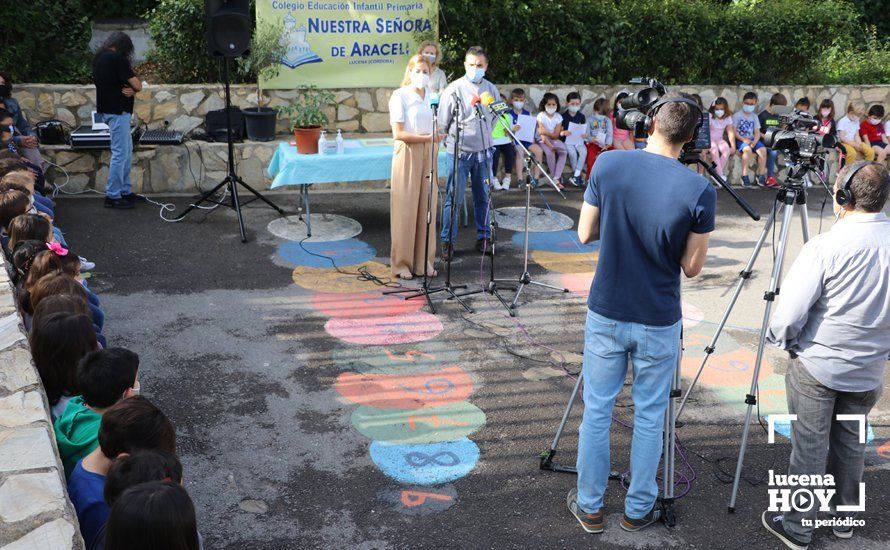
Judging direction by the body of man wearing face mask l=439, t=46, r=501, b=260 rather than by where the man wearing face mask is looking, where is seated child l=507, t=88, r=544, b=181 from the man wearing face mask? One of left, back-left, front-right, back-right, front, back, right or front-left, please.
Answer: back

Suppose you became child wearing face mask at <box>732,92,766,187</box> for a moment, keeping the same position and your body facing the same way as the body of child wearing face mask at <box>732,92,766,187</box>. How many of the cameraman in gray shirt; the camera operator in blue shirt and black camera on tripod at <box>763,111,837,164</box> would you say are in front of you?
3

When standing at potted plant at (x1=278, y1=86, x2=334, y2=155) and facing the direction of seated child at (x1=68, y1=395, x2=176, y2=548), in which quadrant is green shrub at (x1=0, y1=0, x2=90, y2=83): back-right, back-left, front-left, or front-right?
back-right

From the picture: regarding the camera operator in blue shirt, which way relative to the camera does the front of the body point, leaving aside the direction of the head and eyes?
away from the camera

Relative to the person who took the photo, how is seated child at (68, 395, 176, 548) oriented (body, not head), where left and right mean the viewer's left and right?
facing away from the viewer and to the right of the viewer
